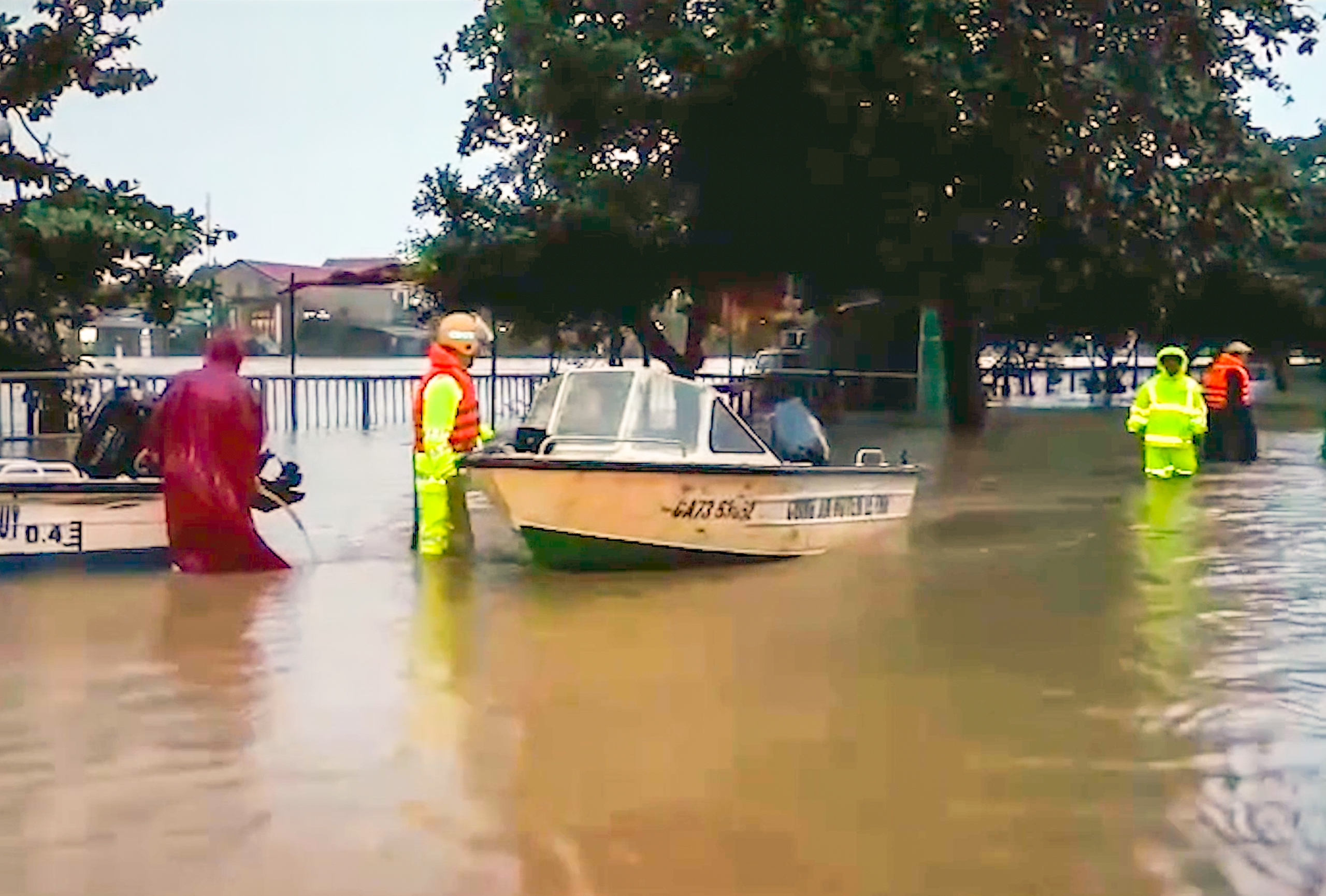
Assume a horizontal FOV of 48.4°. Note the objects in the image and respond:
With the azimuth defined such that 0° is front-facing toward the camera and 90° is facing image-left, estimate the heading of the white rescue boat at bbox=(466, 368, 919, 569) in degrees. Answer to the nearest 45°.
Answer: approximately 45°

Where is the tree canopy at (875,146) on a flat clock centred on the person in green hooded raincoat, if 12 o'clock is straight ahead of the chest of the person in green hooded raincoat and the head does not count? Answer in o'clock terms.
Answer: The tree canopy is roughly at 5 o'clock from the person in green hooded raincoat.

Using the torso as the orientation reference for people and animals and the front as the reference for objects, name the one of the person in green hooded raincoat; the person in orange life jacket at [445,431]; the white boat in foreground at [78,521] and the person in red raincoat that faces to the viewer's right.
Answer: the person in orange life jacket

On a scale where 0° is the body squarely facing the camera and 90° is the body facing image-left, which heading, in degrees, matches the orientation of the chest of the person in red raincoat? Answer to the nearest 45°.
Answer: approximately 180°

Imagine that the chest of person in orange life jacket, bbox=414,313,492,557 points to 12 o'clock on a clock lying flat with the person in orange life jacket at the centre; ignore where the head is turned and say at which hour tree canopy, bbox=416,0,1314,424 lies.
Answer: The tree canopy is roughly at 10 o'clock from the person in orange life jacket.

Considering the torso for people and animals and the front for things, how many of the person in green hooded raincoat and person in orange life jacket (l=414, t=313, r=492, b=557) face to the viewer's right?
1

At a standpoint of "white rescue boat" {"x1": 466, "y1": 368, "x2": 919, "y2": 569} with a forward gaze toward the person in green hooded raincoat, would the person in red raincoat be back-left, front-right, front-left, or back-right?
back-left

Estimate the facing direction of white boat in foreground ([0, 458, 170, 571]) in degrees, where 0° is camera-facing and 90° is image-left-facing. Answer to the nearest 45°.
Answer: approximately 90°

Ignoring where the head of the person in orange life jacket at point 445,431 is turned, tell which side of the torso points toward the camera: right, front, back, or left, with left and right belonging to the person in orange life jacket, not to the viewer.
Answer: right

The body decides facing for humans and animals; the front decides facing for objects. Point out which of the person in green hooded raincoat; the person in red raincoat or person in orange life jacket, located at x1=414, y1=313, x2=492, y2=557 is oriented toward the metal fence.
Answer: the person in red raincoat

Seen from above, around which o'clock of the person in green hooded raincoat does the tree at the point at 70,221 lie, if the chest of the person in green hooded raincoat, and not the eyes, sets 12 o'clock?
The tree is roughly at 3 o'clock from the person in green hooded raincoat.
